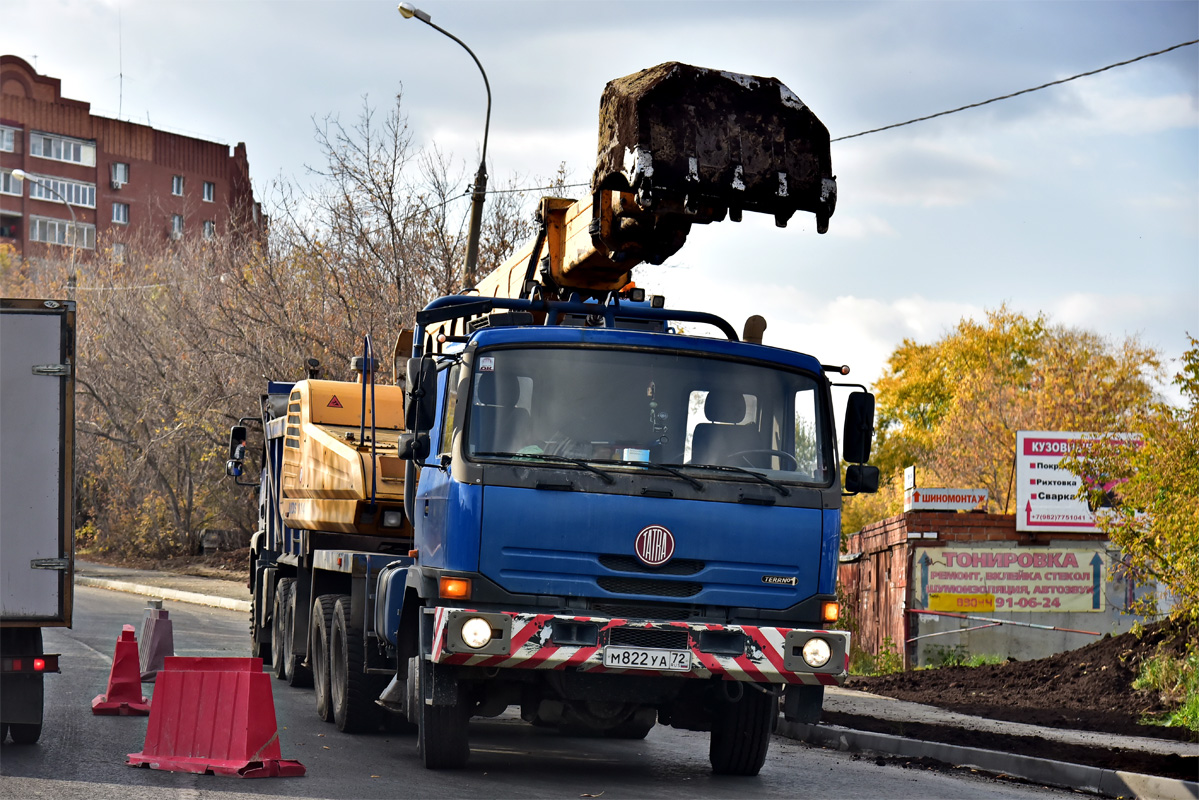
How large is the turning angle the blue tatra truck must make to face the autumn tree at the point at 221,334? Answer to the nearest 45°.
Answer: approximately 180°

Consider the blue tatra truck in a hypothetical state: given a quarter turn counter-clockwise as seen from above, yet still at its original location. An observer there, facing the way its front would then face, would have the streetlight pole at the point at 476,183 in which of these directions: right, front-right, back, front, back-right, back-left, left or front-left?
left

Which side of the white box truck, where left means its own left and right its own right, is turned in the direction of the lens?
back

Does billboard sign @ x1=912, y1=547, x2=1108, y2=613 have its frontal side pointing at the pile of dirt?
yes

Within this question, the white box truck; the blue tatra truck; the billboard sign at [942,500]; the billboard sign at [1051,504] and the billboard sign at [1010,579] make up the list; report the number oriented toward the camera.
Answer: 4

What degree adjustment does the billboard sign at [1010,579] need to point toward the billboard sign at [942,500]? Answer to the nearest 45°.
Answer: approximately 135° to its right

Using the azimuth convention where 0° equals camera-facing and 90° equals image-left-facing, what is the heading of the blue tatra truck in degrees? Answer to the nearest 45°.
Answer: approximately 0°
